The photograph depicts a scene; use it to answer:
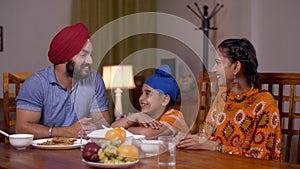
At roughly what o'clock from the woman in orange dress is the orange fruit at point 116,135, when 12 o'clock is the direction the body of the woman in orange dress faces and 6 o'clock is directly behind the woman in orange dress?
The orange fruit is roughly at 12 o'clock from the woman in orange dress.

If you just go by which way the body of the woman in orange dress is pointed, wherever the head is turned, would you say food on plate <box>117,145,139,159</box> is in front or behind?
in front

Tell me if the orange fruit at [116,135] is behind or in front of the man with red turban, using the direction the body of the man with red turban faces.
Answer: in front

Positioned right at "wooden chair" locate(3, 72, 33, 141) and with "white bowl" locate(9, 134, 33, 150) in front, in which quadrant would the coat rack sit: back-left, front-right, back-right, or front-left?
back-left

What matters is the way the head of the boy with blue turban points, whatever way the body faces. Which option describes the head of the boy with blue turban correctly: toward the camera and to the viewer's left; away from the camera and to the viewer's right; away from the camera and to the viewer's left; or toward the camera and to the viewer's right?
toward the camera and to the viewer's left

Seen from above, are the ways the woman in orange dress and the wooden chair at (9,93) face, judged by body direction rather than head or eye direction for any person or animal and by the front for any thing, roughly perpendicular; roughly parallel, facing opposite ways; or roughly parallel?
roughly perpendicular

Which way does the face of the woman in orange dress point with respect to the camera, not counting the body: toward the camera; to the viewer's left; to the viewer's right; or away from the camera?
to the viewer's left

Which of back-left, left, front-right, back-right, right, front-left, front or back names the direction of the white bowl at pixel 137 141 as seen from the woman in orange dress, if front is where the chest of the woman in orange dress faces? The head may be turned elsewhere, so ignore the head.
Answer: front

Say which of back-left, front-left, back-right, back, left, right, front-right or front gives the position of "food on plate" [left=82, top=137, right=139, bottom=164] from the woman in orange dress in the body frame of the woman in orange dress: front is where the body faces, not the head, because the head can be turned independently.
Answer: front

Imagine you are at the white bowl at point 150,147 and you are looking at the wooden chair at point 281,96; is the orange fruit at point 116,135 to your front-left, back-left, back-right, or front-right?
back-left

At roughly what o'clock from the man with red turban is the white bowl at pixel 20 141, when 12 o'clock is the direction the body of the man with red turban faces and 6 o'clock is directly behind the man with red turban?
The white bowl is roughly at 2 o'clock from the man with red turban.

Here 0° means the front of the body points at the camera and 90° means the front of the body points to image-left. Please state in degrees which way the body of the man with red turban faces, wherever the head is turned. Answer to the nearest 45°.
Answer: approximately 315°
